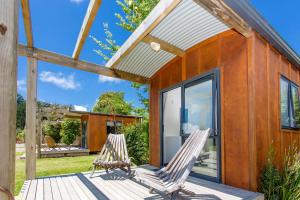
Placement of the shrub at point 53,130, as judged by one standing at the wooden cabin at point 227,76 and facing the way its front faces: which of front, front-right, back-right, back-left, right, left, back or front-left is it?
right

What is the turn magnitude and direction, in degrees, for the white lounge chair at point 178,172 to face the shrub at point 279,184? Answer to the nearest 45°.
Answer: approximately 135° to its left

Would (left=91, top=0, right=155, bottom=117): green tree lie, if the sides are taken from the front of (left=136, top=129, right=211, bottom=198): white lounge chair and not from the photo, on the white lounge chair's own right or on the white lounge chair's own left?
on the white lounge chair's own right

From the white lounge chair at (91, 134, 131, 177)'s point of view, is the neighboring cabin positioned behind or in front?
behind

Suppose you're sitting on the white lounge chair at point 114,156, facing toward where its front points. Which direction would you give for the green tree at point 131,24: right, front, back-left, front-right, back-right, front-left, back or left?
back

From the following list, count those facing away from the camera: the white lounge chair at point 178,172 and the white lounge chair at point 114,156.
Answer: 0

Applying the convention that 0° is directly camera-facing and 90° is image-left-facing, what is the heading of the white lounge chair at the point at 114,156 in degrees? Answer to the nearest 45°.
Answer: approximately 0°

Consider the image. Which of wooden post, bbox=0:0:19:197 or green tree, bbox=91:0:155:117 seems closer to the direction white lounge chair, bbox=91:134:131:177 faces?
the wooden post

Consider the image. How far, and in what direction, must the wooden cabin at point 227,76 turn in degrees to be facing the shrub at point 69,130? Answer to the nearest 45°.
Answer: approximately 90° to its right

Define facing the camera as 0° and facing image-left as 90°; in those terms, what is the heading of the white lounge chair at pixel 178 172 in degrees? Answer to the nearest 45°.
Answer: approximately 45°

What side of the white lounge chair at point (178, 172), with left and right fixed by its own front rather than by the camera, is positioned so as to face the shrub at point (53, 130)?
right

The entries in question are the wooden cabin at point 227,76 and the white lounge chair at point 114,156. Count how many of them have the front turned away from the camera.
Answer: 0

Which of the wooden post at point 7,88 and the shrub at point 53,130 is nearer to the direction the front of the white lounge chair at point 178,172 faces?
the wooden post
